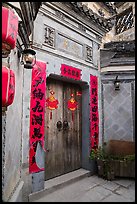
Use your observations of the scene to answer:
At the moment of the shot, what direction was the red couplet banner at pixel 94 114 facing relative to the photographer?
facing the viewer and to the right of the viewer

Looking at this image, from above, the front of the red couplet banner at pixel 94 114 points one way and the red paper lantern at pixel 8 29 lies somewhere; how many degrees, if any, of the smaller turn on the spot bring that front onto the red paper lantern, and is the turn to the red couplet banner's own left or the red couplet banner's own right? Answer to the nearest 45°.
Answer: approximately 45° to the red couplet banner's own right

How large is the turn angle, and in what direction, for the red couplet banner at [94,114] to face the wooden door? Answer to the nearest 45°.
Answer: approximately 90° to its right

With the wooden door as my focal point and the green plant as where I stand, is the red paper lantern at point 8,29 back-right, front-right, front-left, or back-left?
front-left

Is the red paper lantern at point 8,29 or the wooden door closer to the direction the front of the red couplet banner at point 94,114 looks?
the red paper lantern

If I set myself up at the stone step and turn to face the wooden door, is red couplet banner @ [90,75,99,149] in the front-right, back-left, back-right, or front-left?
front-right

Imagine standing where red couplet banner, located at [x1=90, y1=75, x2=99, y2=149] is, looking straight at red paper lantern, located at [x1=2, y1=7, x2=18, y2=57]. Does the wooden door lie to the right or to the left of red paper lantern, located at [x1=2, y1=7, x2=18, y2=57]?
right
